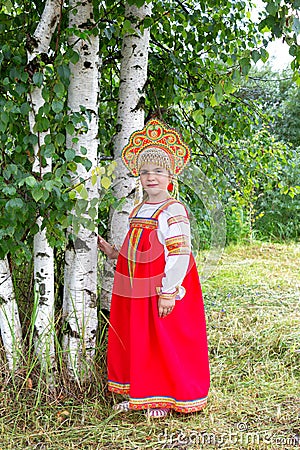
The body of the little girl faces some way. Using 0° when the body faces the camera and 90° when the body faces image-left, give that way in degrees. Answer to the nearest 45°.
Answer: approximately 45°
